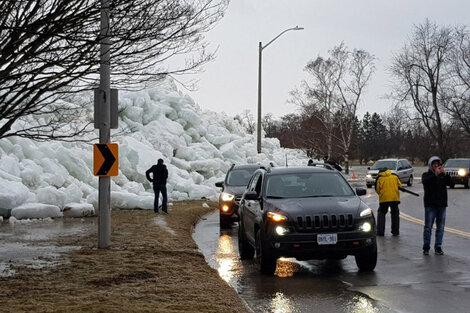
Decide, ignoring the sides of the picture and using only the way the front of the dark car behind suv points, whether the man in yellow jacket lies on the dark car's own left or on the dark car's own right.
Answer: on the dark car's own left

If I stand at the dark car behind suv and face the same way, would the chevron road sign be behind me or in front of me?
in front

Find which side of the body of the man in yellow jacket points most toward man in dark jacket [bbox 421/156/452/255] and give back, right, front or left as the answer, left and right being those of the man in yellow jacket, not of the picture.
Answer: back

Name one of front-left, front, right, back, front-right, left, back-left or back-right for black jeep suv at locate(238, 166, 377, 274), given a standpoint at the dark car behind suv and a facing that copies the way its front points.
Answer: front

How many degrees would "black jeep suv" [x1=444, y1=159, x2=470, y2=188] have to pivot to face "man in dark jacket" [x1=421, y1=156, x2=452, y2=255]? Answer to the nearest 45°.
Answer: approximately 45° to its left

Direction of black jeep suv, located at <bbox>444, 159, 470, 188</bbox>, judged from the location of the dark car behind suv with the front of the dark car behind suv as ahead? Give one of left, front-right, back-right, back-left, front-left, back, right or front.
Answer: back-left

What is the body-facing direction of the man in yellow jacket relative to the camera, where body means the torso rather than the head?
away from the camera

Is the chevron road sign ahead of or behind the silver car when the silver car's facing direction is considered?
ahead

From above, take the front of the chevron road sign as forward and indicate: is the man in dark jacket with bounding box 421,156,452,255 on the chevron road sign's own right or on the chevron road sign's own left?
on the chevron road sign's own left

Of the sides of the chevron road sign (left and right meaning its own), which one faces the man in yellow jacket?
left

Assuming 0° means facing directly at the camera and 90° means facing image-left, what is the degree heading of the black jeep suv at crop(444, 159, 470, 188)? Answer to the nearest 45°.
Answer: approximately 45°

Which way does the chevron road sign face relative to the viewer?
toward the camera

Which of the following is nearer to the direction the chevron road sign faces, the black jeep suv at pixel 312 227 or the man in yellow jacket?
the black jeep suv

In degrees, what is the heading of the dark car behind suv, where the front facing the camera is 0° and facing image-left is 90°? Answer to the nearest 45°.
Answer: approximately 0°

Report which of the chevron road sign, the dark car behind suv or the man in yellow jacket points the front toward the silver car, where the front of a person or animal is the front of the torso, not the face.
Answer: the man in yellow jacket
